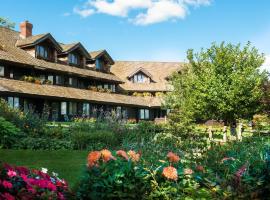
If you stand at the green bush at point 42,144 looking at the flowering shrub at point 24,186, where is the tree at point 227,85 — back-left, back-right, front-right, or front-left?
back-left

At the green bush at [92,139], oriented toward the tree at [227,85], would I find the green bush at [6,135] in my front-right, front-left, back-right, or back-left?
back-left

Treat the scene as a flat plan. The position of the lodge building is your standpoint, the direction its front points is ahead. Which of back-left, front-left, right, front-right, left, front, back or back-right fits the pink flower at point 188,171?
front-right

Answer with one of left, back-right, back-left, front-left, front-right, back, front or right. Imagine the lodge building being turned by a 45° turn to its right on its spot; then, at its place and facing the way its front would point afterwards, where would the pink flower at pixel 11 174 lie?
front

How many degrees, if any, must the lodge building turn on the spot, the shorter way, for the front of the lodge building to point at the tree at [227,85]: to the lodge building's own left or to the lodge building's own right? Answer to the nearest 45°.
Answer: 0° — it already faces it

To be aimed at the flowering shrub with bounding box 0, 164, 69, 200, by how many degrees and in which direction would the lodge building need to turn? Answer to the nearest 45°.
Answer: approximately 45° to its right

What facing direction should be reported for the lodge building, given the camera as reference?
facing the viewer and to the right of the viewer

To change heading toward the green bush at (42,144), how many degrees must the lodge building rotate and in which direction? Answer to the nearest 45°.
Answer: approximately 45° to its right

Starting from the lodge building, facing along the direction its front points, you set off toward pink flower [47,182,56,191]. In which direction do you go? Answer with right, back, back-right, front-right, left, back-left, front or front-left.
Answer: front-right
